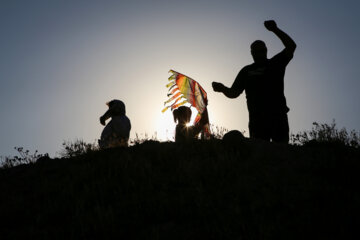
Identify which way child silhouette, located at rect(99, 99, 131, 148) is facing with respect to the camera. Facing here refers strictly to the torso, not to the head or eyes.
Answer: to the viewer's left

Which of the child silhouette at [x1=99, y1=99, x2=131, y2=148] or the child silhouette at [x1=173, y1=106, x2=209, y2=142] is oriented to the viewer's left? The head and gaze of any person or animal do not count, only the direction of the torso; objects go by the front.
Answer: the child silhouette at [x1=99, y1=99, x2=131, y2=148]

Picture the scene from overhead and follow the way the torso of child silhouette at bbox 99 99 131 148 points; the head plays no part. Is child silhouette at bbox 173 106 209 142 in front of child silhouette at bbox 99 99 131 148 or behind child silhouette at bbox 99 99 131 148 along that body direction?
behind

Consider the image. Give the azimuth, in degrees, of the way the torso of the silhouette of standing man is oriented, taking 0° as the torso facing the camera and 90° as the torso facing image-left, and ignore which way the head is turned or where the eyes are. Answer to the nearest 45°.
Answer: approximately 45°
